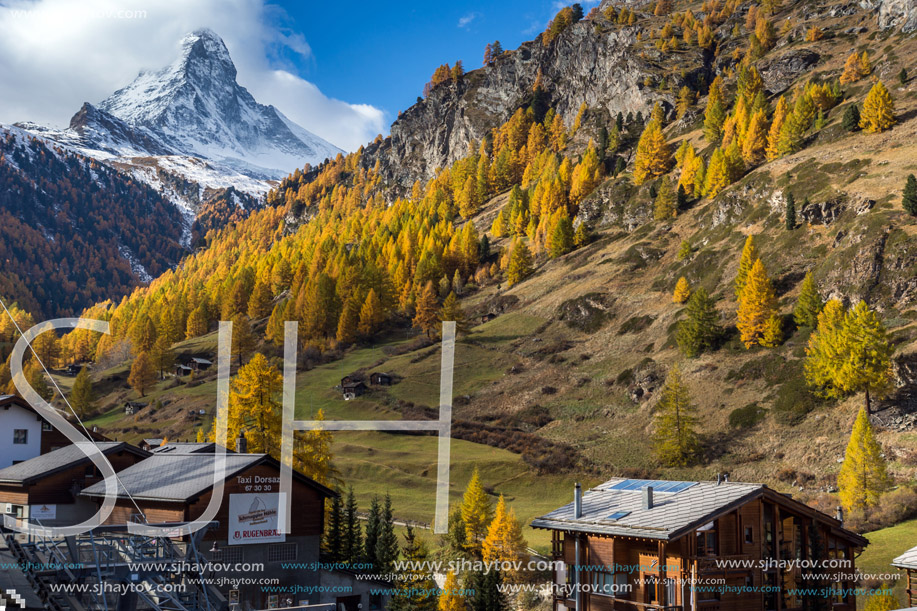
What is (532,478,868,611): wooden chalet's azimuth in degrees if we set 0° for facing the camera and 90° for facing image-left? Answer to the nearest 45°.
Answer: approximately 315°

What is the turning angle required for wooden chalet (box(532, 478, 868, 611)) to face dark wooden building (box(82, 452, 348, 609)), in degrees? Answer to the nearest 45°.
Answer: approximately 135° to its right
